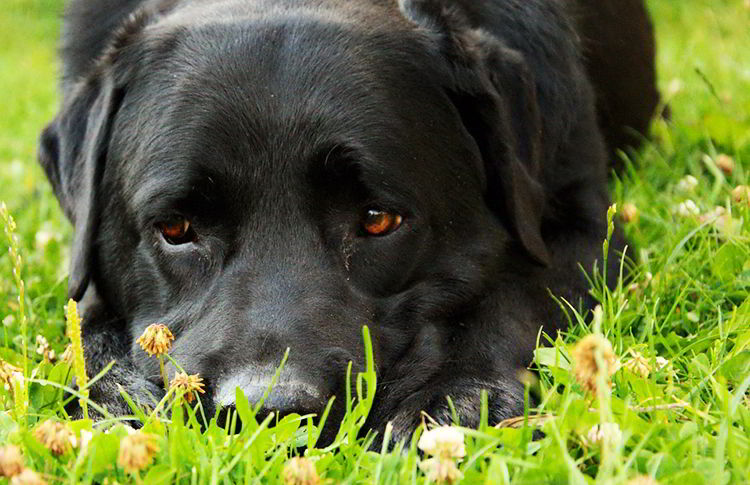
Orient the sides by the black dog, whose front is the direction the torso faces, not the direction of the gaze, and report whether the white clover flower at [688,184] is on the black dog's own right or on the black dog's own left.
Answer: on the black dog's own left

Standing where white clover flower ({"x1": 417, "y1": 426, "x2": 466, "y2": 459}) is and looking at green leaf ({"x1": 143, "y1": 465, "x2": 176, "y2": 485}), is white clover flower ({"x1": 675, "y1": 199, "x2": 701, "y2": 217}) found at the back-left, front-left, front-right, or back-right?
back-right

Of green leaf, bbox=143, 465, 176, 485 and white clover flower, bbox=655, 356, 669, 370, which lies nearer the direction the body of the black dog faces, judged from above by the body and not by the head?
the green leaf

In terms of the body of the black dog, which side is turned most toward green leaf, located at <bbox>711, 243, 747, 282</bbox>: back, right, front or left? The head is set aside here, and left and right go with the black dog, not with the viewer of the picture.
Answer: left

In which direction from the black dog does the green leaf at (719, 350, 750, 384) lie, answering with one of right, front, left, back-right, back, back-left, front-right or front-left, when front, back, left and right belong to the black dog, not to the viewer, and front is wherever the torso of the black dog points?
front-left

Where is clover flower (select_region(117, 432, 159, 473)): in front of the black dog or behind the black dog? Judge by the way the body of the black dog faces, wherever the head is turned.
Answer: in front

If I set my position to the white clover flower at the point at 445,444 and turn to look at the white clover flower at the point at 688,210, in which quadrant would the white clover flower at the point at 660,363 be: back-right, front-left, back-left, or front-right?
front-right

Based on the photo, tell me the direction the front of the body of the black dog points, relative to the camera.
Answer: toward the camera

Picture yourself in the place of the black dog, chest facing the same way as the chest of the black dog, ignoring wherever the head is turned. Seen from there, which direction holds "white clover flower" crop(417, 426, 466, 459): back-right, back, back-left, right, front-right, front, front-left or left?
front

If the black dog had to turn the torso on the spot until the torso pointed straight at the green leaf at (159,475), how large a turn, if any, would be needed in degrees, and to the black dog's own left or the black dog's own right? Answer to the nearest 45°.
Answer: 0° — it already faces it

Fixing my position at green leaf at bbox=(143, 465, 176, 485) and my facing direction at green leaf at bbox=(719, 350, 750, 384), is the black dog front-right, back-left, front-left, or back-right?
front-left

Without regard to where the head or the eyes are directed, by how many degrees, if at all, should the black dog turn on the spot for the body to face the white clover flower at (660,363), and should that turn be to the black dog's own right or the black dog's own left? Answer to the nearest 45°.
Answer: approximately 45° to the black dog's own left

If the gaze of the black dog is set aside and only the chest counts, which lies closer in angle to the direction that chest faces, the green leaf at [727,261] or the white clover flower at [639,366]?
the white clover flower
